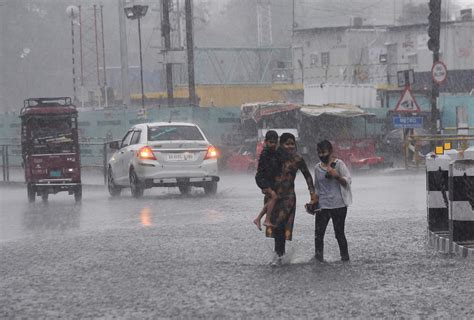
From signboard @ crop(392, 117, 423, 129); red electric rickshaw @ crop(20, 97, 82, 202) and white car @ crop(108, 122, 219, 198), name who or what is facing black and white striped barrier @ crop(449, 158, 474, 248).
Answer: the signboard

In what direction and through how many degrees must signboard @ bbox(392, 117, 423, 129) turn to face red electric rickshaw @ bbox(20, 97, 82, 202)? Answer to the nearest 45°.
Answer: approximately 45° to its right

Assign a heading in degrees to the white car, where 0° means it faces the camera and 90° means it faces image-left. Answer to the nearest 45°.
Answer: approximately 135°

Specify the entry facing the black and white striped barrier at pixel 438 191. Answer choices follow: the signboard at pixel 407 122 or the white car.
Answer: the signboard

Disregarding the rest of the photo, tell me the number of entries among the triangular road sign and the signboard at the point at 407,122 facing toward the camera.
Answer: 2

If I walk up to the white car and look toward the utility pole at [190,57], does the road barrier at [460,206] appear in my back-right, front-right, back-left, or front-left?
back-right

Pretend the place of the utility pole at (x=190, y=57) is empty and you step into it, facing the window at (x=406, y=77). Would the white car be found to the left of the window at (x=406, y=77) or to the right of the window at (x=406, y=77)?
right
